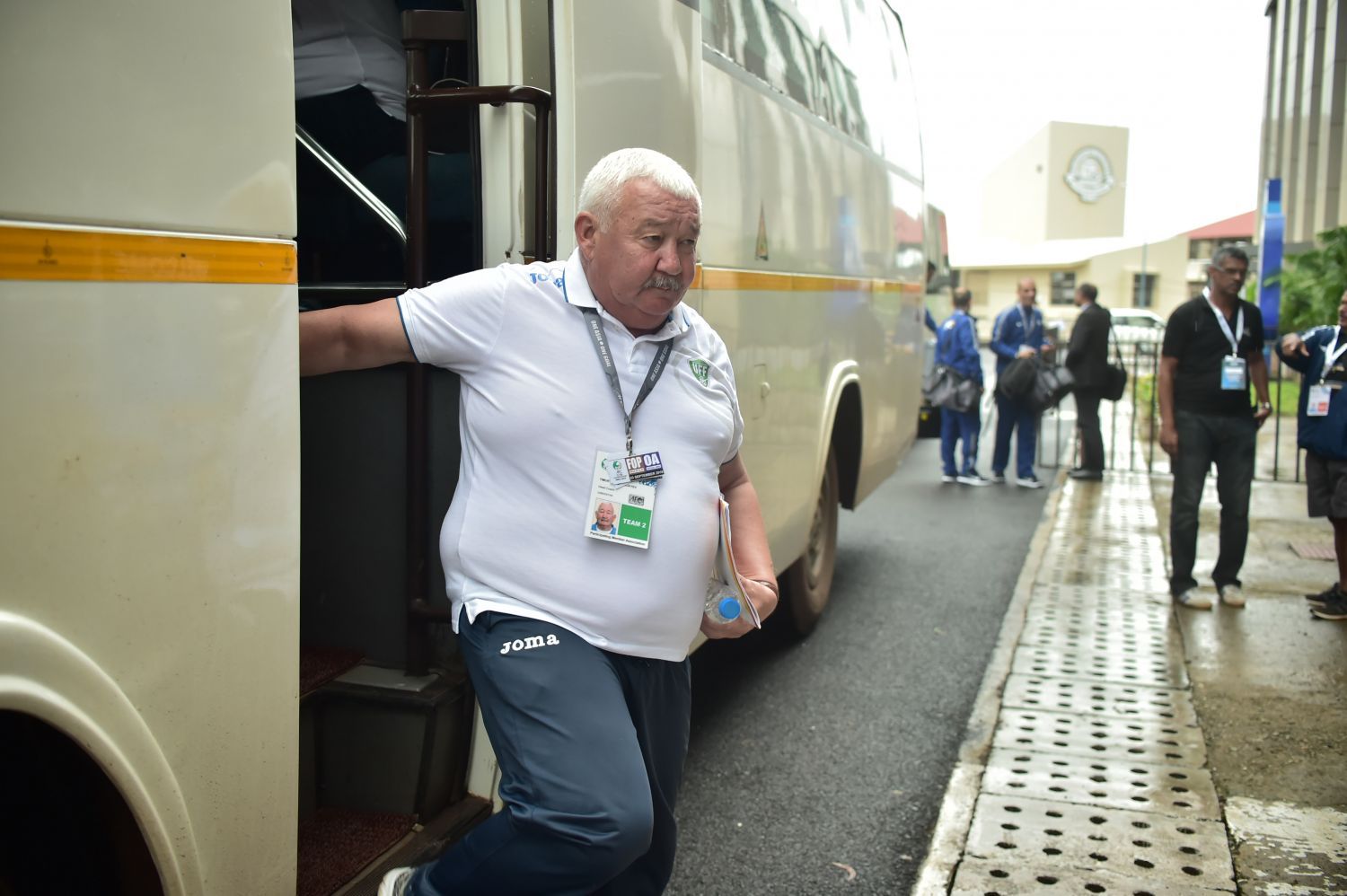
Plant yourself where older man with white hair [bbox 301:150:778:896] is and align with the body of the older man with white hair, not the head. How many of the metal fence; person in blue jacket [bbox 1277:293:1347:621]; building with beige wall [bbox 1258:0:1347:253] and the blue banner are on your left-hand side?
4

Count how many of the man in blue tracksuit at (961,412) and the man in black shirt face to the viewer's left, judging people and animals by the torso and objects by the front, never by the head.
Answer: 0

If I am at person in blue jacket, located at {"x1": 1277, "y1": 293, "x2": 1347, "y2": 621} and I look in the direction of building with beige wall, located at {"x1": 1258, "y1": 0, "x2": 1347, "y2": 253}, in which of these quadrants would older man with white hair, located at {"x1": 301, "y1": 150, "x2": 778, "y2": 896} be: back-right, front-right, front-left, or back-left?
back-left

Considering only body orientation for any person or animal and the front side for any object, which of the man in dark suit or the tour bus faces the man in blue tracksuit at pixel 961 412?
the man in dark suit

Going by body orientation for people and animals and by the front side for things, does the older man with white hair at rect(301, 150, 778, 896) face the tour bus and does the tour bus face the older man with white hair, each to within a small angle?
no

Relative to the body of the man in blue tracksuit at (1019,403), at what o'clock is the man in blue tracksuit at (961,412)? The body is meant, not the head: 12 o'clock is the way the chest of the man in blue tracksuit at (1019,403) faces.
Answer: the man in blue tracksuit at (961,412) is roughly at 4 o'clock from the man in blue tracksuit at (1019,403).

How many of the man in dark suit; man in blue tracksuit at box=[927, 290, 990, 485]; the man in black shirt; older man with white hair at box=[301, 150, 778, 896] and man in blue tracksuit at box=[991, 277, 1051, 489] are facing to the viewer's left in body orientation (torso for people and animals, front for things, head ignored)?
1

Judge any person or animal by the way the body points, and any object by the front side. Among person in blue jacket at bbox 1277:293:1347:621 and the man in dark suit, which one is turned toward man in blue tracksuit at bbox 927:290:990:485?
the man in dark suit

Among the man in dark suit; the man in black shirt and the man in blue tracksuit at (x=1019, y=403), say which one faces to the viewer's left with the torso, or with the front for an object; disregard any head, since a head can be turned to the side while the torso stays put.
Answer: the man in dark suit

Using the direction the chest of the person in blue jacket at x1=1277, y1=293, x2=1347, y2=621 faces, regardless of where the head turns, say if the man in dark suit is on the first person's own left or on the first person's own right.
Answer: on the first person's own right

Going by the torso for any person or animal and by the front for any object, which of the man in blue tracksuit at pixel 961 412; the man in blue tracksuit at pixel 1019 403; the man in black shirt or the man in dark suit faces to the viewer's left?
the man in dark suit

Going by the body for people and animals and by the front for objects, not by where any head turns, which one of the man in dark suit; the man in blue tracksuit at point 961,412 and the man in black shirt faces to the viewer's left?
the man in dark suit

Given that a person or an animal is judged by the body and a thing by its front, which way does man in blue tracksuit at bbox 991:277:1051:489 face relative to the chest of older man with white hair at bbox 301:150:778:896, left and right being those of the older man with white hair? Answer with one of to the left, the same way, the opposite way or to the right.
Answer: the same way

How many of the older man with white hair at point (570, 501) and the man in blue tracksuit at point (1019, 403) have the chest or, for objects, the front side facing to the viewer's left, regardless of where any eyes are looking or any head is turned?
0

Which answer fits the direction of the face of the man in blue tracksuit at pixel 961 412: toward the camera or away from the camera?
away from the camera

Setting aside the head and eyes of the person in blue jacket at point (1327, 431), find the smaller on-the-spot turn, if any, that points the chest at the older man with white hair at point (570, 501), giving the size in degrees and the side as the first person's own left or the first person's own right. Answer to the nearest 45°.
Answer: approximately 45° to the first person's own left

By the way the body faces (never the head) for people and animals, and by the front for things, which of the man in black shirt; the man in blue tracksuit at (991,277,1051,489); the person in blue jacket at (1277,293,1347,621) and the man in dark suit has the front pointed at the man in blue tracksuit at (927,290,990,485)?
the man in dark suit

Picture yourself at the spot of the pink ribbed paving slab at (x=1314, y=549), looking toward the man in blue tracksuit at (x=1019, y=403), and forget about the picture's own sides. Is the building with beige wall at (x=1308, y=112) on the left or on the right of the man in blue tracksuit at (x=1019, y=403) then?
right

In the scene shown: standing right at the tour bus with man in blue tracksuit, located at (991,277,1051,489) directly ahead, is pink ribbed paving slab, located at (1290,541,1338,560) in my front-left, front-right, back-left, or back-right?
front-right

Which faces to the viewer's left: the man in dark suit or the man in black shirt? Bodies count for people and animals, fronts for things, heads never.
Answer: the man in dark suit

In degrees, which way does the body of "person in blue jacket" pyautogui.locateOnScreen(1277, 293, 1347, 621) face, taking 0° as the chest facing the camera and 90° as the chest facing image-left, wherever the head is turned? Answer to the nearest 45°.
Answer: approximately 45°
